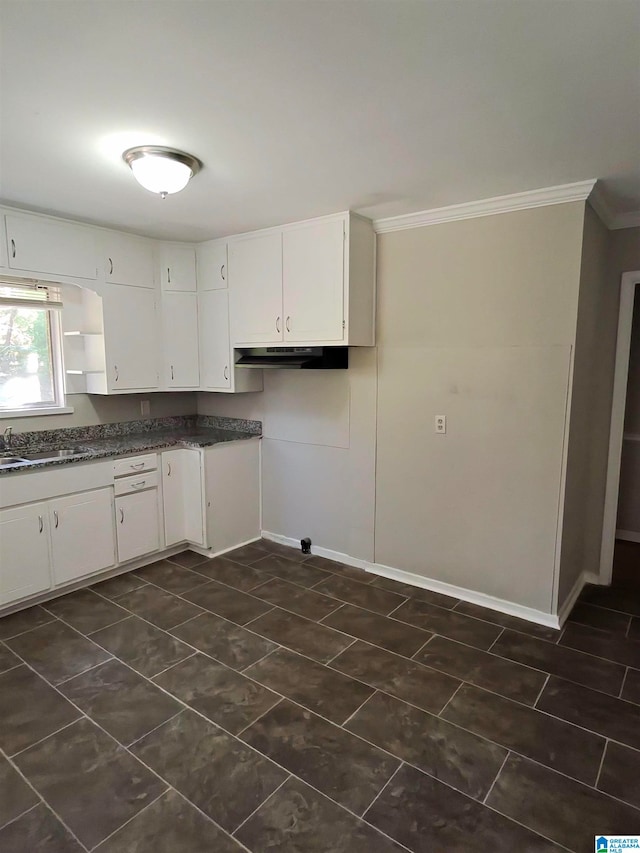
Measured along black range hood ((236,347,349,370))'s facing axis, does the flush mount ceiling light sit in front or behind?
in front

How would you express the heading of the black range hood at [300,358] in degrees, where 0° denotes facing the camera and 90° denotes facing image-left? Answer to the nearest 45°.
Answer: approximately 45°

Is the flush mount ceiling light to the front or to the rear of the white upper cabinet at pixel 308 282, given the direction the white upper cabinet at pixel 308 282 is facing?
to the front
